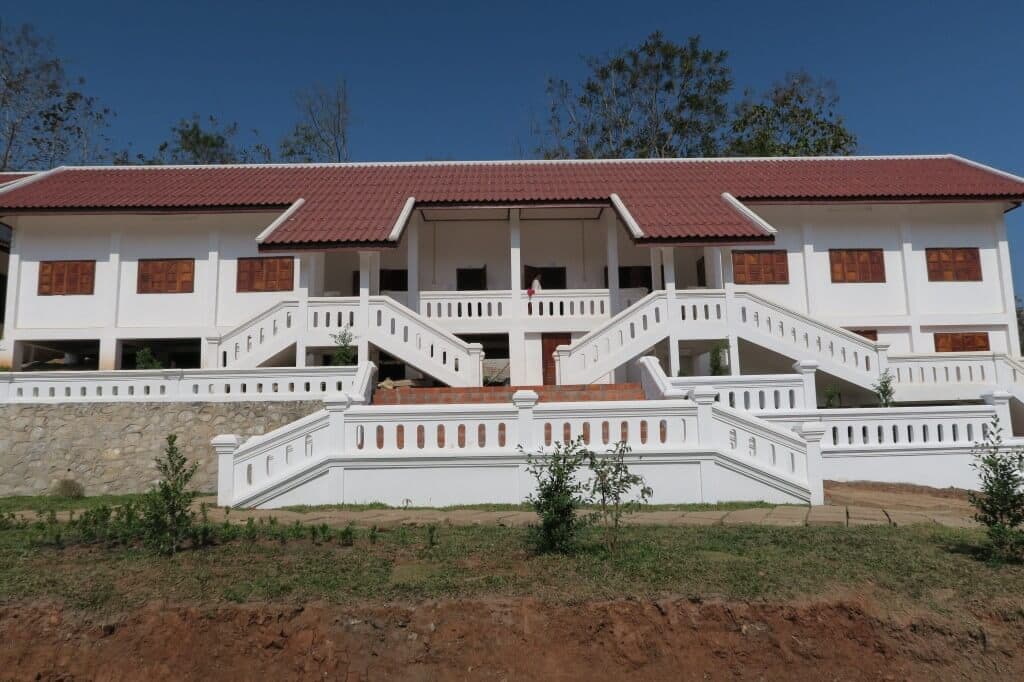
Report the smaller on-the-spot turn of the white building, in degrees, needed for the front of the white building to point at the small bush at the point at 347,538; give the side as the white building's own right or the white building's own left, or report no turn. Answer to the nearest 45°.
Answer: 0° — it already faces it

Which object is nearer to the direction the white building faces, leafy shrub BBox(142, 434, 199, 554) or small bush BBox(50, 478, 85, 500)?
the leafy shrub

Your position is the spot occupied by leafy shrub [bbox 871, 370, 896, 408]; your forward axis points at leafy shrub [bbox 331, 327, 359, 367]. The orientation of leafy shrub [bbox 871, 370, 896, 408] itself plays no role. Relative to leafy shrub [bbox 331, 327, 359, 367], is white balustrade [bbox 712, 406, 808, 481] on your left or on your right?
left

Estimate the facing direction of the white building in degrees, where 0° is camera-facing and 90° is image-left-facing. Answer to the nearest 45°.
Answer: approximately 0°

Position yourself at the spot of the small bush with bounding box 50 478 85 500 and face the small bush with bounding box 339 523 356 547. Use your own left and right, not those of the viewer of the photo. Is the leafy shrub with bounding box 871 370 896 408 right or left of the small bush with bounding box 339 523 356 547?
left

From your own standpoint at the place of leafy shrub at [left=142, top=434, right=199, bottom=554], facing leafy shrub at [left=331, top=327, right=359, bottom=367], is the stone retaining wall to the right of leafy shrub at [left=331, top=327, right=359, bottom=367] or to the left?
left

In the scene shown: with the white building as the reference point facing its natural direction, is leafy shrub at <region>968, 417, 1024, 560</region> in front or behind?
in front
